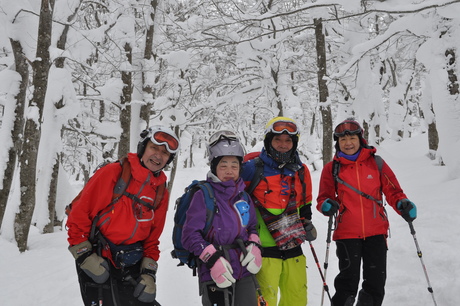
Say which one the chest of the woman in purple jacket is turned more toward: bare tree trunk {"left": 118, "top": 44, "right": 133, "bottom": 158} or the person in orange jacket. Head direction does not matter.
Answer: the person in orange jacket

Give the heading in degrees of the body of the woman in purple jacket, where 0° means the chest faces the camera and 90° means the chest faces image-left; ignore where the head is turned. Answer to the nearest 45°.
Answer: approximately 315°

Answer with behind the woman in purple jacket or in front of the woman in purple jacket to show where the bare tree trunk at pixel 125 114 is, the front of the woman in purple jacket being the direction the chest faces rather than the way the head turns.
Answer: behind

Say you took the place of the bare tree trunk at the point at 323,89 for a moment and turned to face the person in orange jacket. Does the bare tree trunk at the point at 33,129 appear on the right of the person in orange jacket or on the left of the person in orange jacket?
right

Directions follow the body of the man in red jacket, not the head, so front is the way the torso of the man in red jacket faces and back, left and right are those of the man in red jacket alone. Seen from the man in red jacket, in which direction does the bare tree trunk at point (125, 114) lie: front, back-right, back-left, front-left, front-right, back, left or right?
back-left

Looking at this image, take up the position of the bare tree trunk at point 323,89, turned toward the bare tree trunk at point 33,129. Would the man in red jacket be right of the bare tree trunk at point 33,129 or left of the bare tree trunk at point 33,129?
left

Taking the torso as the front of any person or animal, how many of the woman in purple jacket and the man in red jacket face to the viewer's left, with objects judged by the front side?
0

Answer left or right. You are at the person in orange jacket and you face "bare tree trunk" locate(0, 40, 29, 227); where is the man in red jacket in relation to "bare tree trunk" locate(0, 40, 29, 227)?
left

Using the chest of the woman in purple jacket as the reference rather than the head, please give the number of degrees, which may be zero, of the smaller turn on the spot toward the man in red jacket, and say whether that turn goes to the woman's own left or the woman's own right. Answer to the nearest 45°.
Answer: approximately 135° to the woman's own right

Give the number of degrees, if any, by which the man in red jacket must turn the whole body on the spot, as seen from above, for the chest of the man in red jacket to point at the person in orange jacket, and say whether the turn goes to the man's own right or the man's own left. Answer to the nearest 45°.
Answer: approximately 45° to the man's own left
